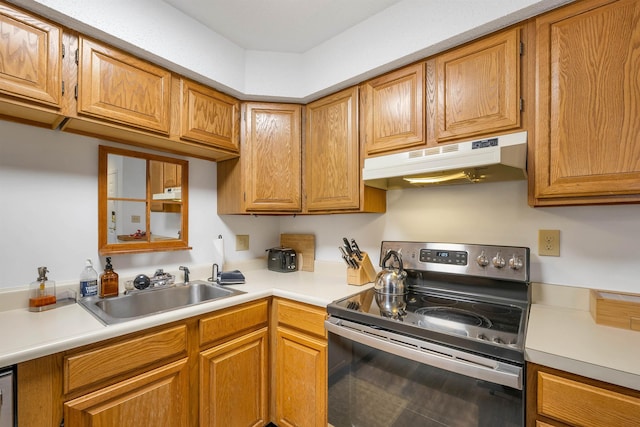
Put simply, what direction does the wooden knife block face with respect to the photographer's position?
facing the viewer and to the left of the viewer

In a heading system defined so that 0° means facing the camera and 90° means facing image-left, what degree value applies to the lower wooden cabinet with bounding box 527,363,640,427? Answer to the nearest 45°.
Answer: approximately 45°

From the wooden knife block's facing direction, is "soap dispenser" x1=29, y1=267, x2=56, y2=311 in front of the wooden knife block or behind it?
in front

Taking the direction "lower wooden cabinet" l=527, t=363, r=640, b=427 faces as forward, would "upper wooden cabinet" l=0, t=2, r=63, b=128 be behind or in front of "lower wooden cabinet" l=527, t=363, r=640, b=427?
in front

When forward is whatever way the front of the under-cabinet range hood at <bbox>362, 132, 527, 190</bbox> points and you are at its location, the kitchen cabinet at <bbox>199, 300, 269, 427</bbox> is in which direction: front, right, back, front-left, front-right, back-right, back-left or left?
front-right

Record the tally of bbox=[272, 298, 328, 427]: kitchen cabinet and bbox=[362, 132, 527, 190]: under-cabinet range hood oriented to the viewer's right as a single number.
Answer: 0
